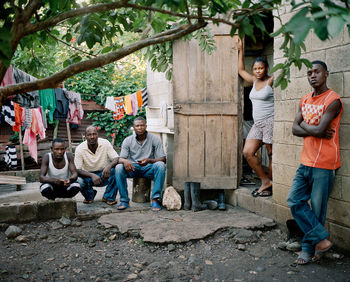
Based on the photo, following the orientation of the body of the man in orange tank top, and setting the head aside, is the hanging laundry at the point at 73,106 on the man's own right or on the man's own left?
on the man's own right

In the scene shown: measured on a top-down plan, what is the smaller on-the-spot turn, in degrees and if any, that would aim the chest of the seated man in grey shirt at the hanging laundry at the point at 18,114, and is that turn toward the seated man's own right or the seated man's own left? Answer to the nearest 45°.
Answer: approximately 135° to the seated man's own right

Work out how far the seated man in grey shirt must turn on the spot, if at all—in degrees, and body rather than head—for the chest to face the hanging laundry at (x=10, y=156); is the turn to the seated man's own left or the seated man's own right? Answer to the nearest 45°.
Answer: approximately 135° to the seated man's own right

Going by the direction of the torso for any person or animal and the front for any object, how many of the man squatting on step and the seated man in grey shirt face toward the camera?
2

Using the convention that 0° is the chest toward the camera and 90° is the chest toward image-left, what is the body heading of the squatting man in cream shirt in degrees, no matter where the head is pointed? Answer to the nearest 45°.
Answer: approximately 0°

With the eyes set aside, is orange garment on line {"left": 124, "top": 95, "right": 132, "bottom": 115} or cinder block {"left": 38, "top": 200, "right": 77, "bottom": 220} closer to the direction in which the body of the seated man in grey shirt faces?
the cinder block
